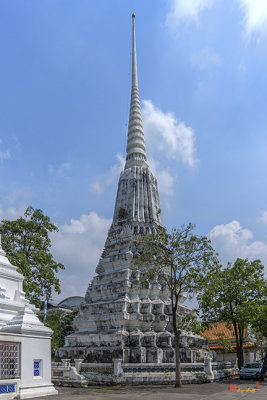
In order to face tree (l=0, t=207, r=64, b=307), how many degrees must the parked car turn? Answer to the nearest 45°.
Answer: approximately 45° to its right

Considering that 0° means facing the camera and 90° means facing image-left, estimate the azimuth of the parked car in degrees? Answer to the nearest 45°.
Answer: approximately 45°

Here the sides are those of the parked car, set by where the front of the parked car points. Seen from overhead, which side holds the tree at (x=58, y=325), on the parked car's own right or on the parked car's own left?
on the parked car's own right

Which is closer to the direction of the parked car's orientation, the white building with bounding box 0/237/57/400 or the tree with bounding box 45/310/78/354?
the white building

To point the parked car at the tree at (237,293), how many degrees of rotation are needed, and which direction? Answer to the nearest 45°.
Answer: approximately 135° to its right
